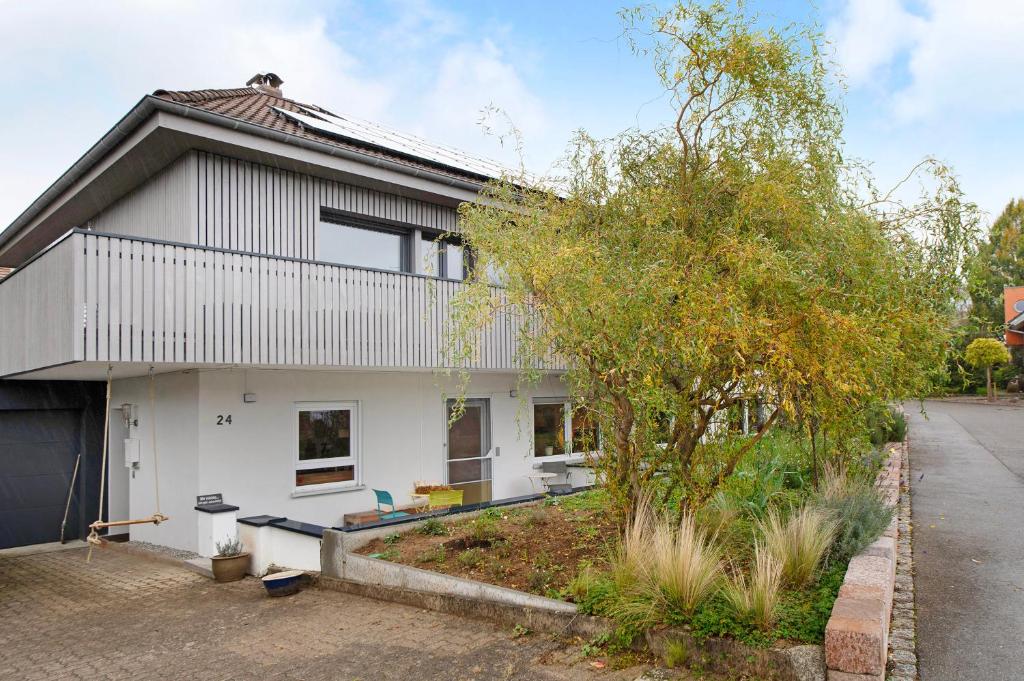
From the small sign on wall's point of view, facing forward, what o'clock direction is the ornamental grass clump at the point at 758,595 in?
The ornamental grass clump is roughly at 11 o'clock from the small sign on wall.

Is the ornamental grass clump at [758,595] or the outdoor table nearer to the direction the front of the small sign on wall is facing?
the ornamental grass clump

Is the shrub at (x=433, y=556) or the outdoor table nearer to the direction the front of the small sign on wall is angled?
the shrub

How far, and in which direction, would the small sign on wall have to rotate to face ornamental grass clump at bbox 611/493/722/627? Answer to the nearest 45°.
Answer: approximately 45° to its left

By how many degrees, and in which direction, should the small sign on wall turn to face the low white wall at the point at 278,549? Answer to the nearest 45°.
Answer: approximately 45° to its left

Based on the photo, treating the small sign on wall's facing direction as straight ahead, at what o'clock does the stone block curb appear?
The stone block curb is roughly at 11 o'clock from the small sign on wall.

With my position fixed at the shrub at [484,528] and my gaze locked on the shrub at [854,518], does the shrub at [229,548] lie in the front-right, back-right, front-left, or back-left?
back-right

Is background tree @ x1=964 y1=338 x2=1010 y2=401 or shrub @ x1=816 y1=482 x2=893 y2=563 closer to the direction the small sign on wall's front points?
the shrub

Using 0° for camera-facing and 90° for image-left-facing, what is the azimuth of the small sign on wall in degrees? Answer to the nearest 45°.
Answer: approximately 0°

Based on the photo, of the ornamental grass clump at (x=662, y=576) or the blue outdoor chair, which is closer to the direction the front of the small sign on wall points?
the ornamental grass clump
